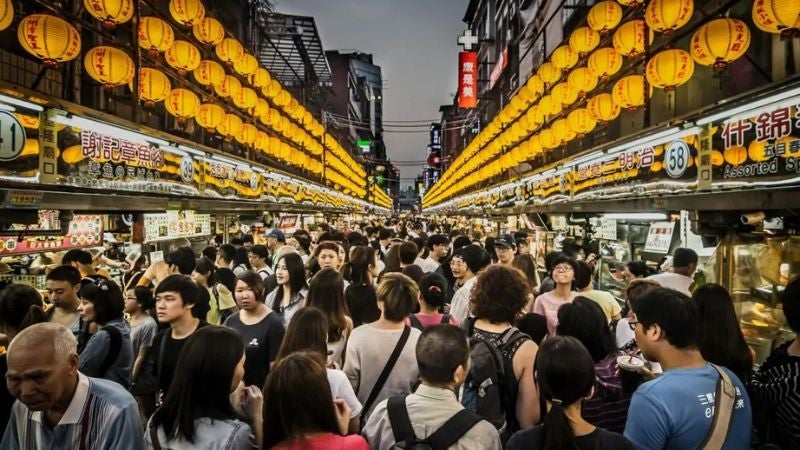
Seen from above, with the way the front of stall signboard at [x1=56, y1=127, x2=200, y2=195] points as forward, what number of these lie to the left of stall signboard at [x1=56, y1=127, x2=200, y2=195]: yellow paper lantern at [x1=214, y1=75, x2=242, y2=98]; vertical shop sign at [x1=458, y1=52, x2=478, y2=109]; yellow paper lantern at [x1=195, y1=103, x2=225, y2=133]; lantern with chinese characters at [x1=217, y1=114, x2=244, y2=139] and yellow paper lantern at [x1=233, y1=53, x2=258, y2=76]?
5

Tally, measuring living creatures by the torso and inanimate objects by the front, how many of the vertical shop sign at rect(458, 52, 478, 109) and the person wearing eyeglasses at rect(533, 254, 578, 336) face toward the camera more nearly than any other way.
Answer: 2

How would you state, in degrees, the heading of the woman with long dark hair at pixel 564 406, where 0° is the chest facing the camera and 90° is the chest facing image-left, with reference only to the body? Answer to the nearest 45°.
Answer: approximately 180°

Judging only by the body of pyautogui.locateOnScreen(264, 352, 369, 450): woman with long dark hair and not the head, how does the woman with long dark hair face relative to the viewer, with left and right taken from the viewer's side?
facing away from the viewer

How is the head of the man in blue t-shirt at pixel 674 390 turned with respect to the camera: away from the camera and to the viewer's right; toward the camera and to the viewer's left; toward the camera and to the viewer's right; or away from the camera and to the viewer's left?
away from the camera and to the viewer's left

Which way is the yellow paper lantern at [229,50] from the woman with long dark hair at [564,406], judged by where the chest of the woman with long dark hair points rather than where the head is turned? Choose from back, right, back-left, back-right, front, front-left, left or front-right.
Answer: front-left

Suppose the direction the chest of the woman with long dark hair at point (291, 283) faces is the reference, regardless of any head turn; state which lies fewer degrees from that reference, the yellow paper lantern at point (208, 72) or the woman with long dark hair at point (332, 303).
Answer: the woman with long dark hair

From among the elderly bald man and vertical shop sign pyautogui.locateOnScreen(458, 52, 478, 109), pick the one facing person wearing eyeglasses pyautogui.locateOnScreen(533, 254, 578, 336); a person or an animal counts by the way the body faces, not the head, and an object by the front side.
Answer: the vertical shop sign

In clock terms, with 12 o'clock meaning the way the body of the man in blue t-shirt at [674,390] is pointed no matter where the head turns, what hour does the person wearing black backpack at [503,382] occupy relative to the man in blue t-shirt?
The person wearing black backpack is roughly at 11 o'clock from the man in blue t-shirt.

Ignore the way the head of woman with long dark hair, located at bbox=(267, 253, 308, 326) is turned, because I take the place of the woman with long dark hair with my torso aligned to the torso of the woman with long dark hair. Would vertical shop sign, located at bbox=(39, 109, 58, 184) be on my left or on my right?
on my right
